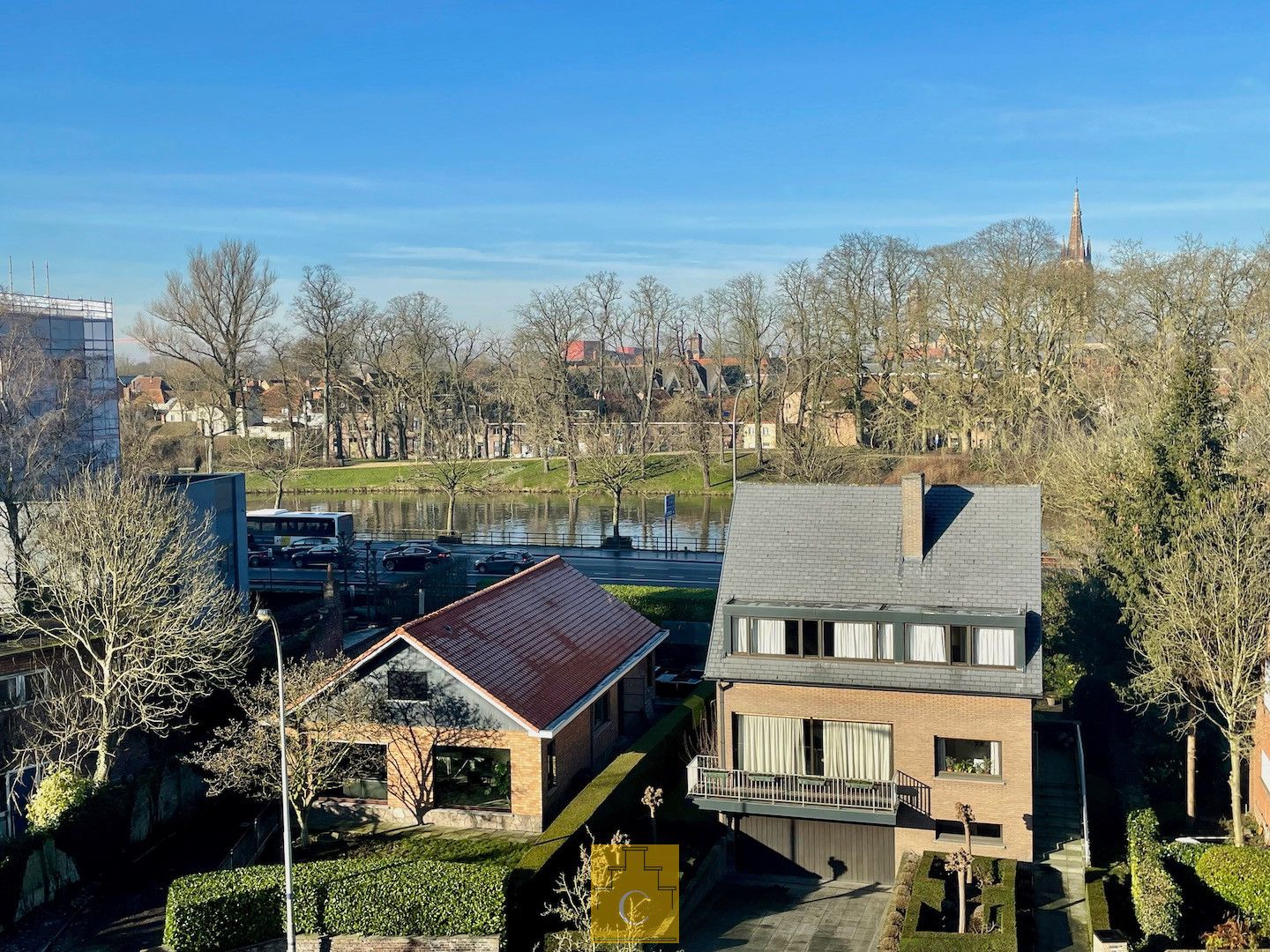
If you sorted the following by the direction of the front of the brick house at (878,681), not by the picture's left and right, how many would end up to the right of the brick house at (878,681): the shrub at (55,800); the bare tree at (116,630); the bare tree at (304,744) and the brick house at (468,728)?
4

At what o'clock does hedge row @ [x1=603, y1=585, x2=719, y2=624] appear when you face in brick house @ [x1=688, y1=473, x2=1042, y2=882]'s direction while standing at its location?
The hedge row is roughly at 5 o'clock from the brick house.

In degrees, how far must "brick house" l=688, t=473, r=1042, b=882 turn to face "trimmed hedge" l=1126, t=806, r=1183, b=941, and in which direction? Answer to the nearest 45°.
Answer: approximately 45° to its left

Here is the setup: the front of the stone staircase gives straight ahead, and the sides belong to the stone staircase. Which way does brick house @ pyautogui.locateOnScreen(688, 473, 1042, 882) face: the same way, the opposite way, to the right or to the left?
the same way

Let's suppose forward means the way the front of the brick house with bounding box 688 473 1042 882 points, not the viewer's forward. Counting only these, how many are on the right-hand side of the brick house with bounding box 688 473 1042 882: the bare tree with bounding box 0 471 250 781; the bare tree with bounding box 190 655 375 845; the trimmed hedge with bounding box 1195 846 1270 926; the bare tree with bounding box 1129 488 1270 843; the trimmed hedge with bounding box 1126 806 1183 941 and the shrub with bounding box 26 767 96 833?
3

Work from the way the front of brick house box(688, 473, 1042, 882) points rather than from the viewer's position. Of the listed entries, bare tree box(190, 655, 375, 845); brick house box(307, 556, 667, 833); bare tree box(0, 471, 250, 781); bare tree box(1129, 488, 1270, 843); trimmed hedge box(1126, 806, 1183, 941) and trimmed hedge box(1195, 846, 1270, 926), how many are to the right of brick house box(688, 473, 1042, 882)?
3

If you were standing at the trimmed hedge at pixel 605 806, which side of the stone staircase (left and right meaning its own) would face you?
right

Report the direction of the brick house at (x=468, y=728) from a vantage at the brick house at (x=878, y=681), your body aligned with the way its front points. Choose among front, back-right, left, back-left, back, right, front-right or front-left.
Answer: right

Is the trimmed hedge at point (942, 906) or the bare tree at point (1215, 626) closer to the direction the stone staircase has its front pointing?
the trimmed hedge

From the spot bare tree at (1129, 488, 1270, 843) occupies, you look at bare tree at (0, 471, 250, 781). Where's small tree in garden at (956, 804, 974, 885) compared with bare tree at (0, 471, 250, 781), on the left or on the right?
left

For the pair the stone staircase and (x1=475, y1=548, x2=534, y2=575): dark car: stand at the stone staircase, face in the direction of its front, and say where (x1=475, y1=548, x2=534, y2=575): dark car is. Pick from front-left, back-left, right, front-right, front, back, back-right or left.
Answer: back-right

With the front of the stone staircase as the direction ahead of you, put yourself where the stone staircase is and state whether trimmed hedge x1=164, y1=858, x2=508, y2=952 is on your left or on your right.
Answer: on your right

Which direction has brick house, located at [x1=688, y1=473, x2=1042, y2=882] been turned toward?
toward the camera

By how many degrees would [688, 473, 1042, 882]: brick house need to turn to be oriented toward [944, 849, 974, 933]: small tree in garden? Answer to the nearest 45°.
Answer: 0° — it already faces it

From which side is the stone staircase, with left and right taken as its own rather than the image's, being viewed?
front
